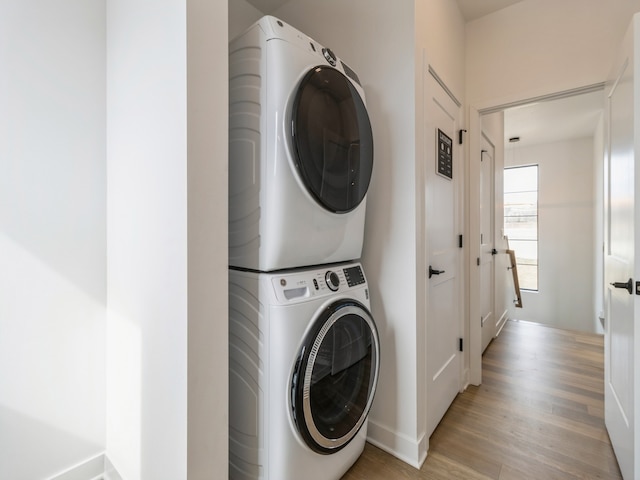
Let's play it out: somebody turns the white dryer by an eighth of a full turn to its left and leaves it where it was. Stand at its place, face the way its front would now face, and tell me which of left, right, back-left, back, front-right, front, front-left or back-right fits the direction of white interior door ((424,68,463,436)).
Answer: front-left

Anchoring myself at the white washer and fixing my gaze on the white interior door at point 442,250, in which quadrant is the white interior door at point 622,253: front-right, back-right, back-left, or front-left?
front-right

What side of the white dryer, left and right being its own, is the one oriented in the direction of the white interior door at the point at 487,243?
left

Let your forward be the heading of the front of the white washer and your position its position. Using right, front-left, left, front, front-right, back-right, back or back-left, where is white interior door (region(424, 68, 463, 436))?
left

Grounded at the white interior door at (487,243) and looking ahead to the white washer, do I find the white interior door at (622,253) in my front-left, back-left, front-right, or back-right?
front-left

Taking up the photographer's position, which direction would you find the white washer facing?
facing the viewer and to the right of the viewer

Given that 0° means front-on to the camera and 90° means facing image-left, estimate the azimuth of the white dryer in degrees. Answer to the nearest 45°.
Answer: approximately 315°

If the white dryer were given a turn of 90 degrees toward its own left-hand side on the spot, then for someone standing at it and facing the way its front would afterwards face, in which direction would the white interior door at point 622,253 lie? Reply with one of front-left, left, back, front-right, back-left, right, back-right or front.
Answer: front-right

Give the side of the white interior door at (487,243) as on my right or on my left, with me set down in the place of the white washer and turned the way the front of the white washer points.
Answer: on my left
